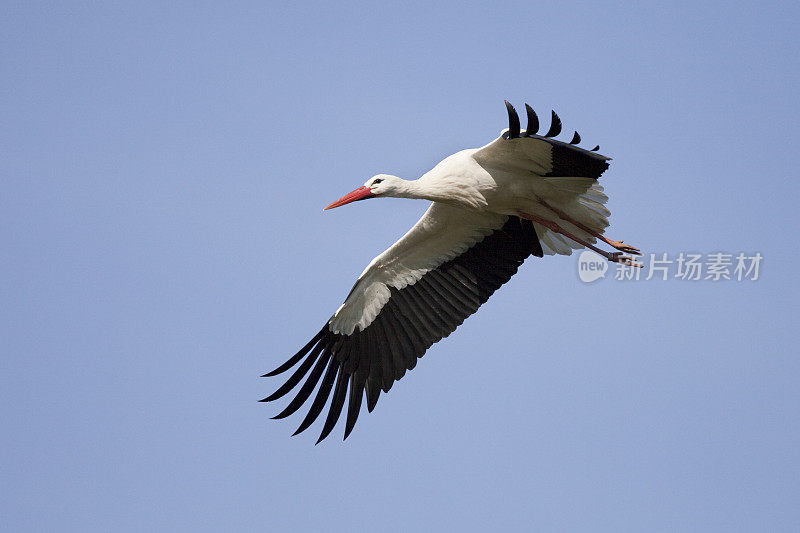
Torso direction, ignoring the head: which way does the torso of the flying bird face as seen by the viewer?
to the viewer's left
